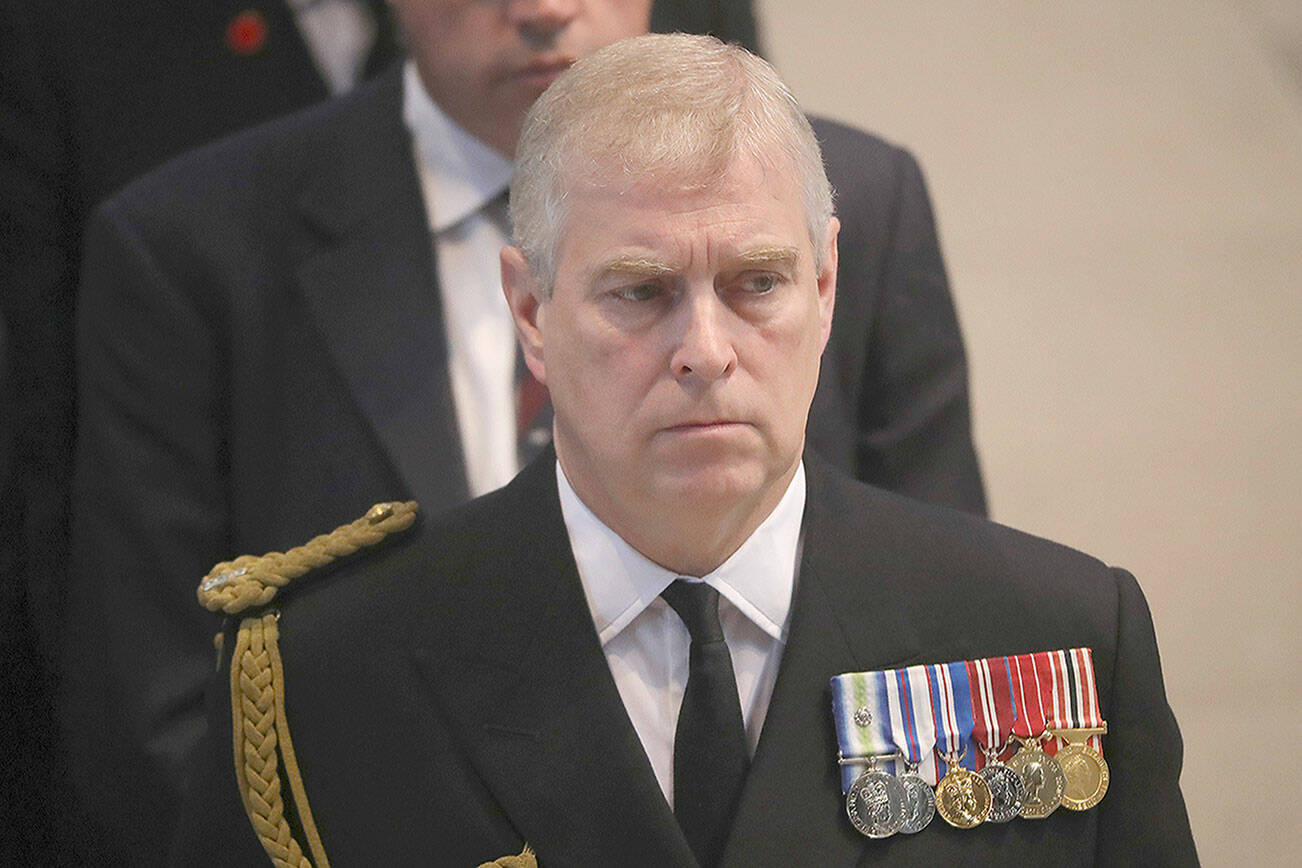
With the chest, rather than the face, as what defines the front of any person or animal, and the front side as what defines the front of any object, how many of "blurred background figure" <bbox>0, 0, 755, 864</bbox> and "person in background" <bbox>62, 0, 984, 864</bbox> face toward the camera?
2

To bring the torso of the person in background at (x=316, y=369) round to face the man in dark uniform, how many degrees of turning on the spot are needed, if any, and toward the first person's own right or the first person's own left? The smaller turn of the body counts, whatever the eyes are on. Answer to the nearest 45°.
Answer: approximately 45° to the first person's own left

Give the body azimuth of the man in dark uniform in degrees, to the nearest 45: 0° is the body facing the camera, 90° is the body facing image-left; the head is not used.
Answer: approximately 0°

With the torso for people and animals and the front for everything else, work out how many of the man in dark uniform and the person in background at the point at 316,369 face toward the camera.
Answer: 2

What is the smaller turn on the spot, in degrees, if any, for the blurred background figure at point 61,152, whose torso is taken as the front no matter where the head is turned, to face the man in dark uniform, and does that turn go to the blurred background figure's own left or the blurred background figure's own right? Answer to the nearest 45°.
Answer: approximately 45° to the blurred background figure's own left

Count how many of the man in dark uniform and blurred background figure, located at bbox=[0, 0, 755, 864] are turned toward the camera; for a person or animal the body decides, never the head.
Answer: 2

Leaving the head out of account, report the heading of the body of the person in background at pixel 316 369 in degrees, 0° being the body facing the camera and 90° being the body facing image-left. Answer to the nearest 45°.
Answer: approximately 0°
